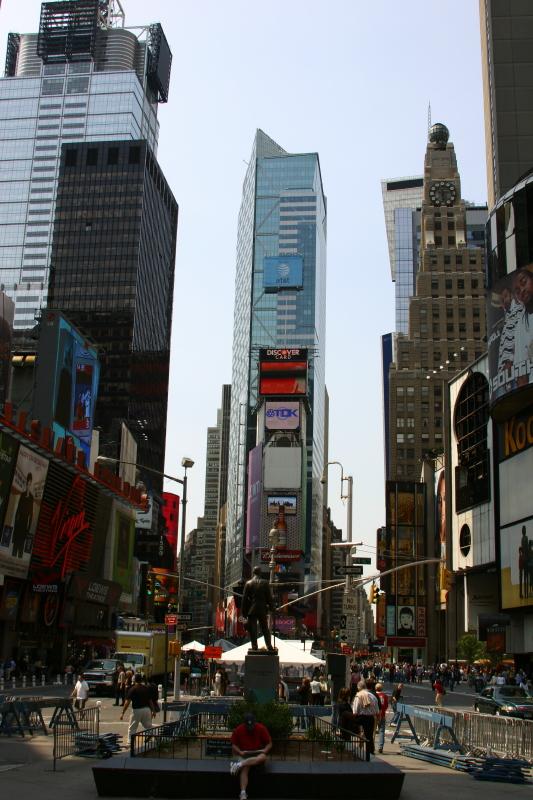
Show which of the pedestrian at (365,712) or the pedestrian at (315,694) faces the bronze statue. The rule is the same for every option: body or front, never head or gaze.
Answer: the pedestrian at (365,712)

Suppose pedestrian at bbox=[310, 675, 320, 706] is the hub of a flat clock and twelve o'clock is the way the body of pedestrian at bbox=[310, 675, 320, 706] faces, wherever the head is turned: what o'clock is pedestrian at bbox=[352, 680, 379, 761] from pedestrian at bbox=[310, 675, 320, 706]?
pedestrian at bbox=[352, 680, 379, 761] is roughly at 6 o'clock from pedestrian at bbox=[310, 675, 320, 706].

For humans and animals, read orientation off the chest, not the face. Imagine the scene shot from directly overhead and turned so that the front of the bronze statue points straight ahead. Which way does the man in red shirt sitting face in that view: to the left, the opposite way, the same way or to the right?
the opposite way

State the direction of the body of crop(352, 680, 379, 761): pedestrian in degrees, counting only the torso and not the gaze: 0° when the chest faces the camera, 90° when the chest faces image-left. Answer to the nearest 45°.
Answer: approximately 135°

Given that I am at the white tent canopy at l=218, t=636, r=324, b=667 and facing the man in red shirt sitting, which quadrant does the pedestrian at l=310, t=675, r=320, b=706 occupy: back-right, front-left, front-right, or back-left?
front-left

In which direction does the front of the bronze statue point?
away from the camera

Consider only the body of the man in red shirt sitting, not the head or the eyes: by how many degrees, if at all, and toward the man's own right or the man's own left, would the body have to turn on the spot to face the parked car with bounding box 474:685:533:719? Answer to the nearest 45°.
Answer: approximately 135° to the man's own left

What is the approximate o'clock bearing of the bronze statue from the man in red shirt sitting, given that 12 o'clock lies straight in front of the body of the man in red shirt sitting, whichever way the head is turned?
The bronze statue is roughly at 6 o'clock from the man in red shirt sitting.

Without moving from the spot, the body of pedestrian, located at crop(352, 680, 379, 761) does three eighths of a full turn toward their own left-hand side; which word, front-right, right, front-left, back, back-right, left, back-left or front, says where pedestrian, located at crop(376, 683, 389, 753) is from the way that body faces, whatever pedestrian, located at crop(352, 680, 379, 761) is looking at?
back

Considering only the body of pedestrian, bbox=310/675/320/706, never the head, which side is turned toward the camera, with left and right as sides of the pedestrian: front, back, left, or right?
back

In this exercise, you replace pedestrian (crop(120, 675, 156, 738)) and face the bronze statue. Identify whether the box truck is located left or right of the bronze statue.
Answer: left

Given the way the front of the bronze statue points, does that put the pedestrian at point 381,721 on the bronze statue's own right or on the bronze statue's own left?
on the bronze statue's own right

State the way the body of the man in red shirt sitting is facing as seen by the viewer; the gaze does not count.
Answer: toward the camera
